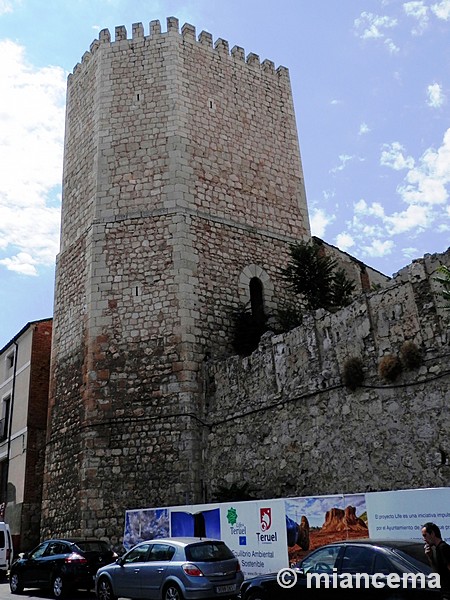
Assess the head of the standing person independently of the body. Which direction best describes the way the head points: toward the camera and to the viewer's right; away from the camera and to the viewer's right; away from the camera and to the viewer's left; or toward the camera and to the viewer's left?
toward the camera and to the viewer's left

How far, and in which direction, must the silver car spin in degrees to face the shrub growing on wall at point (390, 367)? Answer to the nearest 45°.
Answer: approximately 135° to its right

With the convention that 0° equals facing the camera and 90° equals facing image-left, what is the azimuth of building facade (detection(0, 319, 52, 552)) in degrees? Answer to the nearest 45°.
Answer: approximately 45°

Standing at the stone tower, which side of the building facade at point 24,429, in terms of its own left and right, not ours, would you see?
left

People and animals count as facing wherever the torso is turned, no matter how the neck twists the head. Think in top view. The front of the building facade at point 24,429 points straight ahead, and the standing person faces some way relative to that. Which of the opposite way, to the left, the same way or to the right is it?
to the right

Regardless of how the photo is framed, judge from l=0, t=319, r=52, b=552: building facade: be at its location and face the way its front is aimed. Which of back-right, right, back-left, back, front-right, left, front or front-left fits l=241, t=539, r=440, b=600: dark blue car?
front-left

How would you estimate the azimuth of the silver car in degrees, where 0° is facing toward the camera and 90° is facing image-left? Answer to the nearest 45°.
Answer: approximately 135°

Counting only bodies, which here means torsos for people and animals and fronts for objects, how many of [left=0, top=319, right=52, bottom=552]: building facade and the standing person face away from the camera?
0

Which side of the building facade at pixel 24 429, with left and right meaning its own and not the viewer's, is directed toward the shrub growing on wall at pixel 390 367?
left
